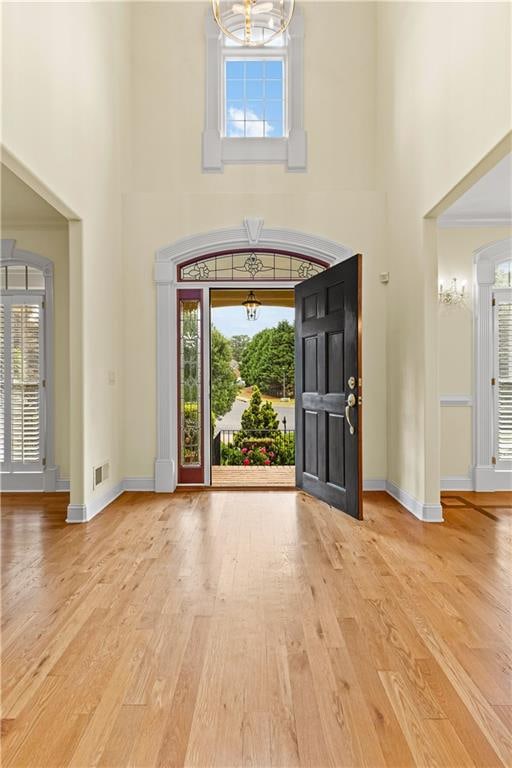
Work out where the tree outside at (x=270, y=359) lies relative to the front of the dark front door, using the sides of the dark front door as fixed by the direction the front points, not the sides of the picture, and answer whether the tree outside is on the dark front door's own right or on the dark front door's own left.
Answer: on the dark front door's own right

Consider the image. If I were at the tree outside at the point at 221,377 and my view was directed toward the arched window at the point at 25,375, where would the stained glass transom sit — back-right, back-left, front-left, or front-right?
front-left

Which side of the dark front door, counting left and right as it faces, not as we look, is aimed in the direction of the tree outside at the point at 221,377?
right

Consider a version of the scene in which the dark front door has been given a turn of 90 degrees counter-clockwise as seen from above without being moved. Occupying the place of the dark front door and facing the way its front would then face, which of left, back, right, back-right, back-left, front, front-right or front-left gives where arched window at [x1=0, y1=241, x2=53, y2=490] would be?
back-right

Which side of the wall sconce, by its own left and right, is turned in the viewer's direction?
front

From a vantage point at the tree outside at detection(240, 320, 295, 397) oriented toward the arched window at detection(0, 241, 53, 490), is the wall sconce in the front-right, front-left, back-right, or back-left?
front-left

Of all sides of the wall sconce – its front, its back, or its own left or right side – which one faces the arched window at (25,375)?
right

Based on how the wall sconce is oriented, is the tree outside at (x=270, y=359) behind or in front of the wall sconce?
behind

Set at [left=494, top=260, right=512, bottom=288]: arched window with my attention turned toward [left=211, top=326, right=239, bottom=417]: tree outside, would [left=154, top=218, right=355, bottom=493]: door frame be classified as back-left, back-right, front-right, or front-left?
front-left

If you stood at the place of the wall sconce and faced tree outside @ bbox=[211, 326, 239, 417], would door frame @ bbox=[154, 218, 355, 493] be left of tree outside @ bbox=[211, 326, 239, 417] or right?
left

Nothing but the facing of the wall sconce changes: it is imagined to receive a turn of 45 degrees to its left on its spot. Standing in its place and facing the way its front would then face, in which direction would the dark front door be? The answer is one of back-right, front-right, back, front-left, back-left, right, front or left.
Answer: right

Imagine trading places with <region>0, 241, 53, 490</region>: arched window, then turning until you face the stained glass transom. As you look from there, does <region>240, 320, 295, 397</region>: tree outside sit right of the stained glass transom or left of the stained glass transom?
left

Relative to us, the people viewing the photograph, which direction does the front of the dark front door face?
facing the viewer and to the left of the viewer
